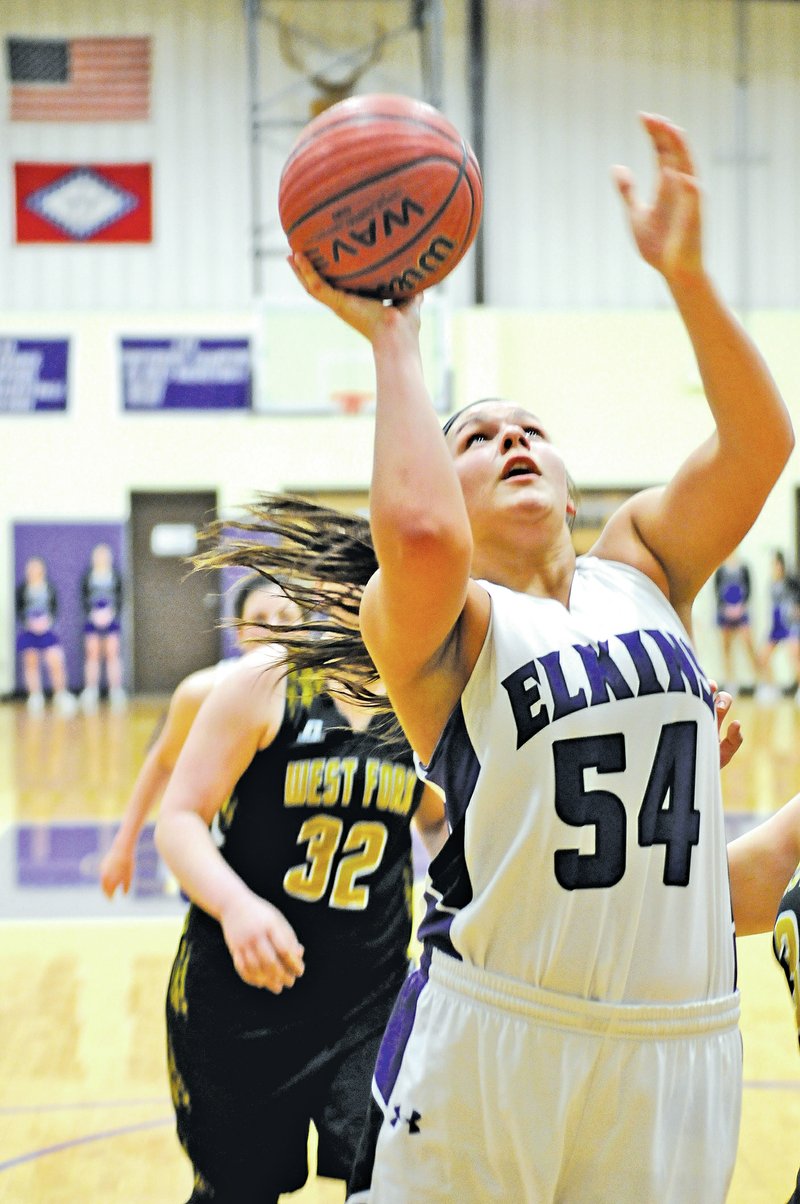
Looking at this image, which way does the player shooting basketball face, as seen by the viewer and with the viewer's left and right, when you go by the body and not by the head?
facing the viewer and to the right of the viewer

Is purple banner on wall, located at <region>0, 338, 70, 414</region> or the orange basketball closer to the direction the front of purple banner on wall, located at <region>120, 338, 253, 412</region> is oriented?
the orange basketball

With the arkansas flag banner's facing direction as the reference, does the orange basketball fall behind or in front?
in front

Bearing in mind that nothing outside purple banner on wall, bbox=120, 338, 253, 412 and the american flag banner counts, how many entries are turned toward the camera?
2

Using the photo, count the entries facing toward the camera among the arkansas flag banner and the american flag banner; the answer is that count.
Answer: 2

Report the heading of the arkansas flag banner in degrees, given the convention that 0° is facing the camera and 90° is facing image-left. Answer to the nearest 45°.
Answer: approximately 0°

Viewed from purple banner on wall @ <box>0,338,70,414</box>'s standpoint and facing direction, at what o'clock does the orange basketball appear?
The orange basketball is roughly at 12 o'clock from the purple banner on wall.

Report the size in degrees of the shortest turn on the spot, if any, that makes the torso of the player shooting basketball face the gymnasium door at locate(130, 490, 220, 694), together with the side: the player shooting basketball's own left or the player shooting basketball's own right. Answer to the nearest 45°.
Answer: approximately 135° to the player shooting basketball's own left
